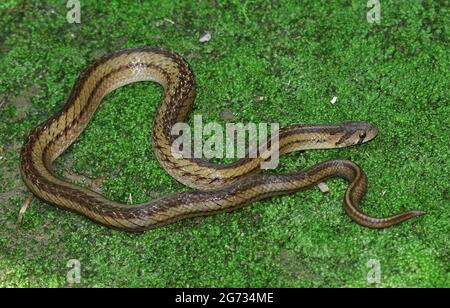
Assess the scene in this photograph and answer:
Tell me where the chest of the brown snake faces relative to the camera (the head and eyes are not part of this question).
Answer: to the viewer's right

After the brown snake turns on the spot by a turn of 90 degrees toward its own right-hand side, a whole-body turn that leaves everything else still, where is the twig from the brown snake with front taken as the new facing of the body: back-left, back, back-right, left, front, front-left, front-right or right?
right
